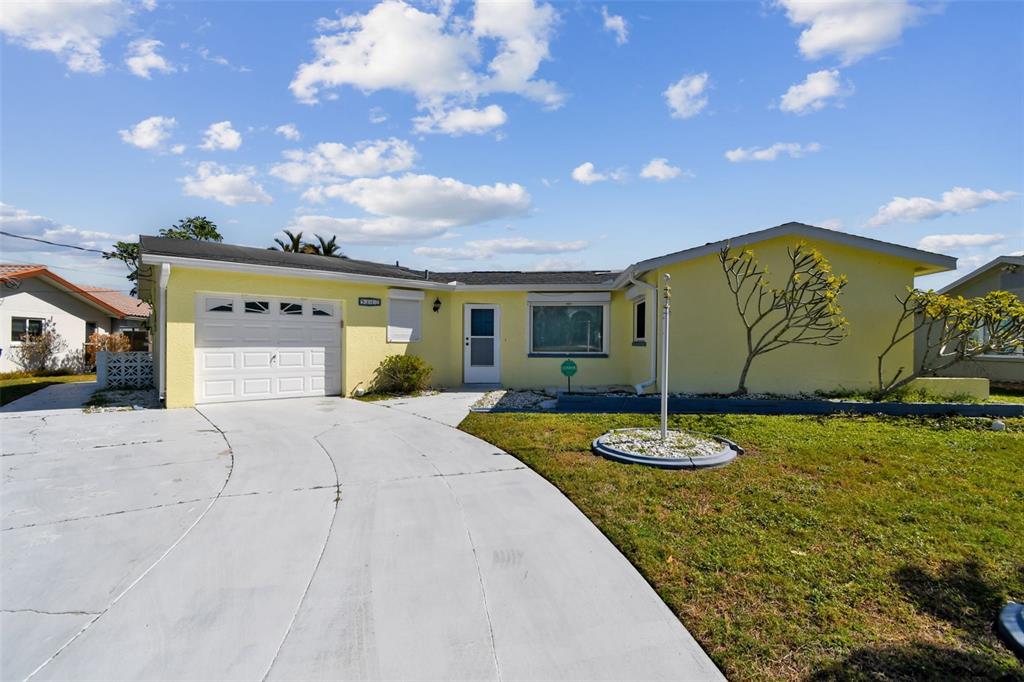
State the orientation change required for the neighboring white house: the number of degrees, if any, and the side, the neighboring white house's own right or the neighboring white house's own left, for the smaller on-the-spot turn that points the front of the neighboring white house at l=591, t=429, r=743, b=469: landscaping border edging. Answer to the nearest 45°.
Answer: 0° — it already faces it

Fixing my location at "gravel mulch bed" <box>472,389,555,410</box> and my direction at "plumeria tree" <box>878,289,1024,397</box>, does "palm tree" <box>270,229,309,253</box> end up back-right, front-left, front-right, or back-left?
back-left

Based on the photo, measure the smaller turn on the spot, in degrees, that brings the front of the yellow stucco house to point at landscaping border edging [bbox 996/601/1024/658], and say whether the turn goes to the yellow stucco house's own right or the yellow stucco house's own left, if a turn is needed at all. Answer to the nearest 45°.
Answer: approximately 45° to the yellow stucco house's own left

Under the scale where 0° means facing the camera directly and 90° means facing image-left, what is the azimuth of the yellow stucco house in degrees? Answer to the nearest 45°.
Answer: approximately 0°

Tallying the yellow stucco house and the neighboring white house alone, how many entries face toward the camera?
2

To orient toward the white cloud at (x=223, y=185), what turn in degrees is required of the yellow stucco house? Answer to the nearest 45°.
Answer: approximately 135° to its right

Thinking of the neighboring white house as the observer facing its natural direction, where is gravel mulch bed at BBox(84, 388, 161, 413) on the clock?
The gravel mulch bed is roughly at 12 o'clock from the neighboring white house.
